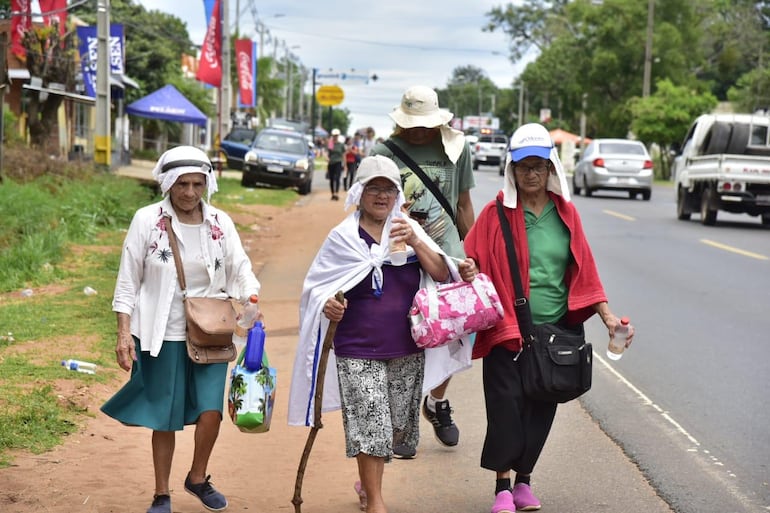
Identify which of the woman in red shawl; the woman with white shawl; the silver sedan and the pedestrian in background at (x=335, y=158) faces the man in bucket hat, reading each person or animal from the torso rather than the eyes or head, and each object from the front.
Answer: the pedestrian in background

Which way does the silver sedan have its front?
away from the camera

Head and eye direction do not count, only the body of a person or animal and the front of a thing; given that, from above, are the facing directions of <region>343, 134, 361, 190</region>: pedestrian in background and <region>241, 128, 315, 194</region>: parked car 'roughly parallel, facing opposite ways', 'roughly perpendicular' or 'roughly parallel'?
roughly parallel

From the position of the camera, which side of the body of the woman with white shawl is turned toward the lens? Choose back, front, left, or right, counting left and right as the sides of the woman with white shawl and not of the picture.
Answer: front

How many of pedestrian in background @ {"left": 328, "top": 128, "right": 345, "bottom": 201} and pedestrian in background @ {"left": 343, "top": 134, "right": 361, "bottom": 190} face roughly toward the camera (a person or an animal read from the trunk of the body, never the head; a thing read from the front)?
2

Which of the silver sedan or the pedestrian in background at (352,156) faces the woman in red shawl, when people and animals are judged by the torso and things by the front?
the pedestrian in background

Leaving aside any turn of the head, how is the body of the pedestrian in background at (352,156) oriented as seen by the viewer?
toward the camera

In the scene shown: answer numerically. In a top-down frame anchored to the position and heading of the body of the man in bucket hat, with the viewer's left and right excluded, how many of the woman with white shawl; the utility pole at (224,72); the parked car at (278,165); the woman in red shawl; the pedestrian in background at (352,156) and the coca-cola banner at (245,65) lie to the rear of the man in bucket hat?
4

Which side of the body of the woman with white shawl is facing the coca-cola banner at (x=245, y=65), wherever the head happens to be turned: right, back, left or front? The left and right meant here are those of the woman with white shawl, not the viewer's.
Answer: back

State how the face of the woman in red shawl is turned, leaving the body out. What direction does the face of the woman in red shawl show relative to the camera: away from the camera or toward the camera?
toward the camera

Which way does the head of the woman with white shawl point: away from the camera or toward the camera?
toward the camera

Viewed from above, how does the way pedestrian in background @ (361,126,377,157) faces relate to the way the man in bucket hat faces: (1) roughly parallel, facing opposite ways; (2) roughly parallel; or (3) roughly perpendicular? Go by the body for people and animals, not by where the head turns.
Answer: roughly parallel

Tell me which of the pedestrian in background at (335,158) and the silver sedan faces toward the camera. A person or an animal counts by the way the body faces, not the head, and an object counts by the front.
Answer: the pedestrian in background

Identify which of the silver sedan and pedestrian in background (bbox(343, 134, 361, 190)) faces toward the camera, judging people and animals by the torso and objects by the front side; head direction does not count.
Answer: the pedestrian in background

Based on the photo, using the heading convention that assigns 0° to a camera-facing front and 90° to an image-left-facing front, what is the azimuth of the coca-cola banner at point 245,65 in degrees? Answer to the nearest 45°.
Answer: approximately 0°

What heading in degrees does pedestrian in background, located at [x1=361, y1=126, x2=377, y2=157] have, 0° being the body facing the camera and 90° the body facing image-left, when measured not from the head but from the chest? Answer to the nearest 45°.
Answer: approximately 0°

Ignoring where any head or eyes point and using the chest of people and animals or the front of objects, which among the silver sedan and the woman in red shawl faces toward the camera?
the woman in red shawl

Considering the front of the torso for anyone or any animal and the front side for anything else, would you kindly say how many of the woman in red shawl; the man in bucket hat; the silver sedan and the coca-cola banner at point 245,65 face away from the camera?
1
